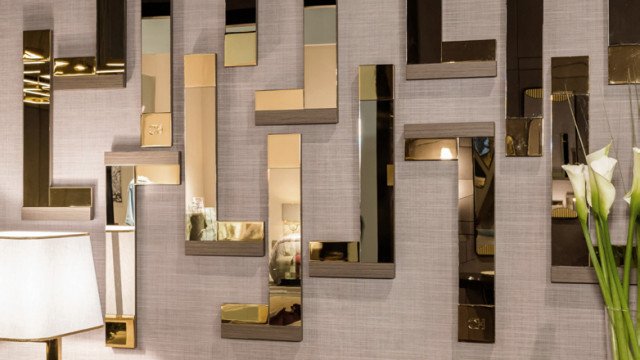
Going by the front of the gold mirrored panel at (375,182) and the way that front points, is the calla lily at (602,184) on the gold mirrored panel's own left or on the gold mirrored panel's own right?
on the gold mirrored panel's own left

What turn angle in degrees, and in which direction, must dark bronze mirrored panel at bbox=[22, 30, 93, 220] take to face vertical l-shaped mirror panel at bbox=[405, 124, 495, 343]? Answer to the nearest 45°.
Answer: approximately 45° to its left

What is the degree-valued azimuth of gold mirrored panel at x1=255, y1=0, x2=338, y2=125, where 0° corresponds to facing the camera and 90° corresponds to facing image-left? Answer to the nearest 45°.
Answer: approximately 0°

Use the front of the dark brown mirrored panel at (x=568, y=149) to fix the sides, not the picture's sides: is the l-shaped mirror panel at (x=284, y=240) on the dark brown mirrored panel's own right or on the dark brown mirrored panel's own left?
on the dark brown mirrored panel's own right

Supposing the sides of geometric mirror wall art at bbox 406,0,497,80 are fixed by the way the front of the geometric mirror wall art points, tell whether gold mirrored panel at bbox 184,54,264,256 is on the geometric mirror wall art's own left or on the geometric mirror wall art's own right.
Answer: on the geometric mirror wall art's own right

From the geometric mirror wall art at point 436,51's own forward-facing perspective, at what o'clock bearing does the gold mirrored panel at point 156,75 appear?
The gold mirrored panel is roughly at 3 o'clock from the geometric mirror wall art.

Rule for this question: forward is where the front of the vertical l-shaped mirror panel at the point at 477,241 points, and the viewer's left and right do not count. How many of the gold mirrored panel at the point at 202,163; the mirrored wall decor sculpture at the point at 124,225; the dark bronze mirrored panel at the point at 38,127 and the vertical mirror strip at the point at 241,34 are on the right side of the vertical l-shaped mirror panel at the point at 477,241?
4

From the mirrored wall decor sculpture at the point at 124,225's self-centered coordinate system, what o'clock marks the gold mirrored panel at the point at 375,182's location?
The gold mirrored panel is roughly at 10 o'clock from the mirrored wall decor sculpture.

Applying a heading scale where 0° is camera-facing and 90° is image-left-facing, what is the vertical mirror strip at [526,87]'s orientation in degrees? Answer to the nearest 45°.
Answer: approximately 0°

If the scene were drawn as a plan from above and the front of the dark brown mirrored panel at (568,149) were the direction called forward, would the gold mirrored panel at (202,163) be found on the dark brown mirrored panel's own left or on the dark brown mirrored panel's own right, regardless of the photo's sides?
on the dark brown mirrored panel's own right
